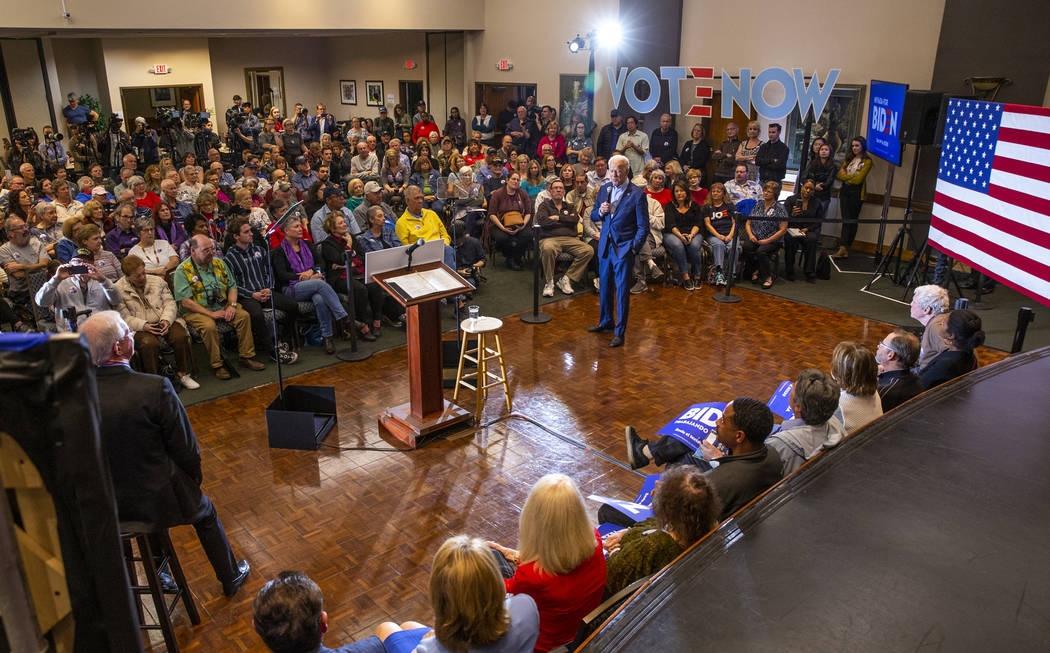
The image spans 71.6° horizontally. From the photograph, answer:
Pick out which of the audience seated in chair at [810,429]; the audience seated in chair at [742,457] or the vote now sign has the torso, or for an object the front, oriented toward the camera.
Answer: the vote now sign

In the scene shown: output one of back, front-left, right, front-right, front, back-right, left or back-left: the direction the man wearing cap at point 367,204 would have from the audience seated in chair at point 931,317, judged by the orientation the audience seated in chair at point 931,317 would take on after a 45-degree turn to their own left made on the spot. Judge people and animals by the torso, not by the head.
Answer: front-right

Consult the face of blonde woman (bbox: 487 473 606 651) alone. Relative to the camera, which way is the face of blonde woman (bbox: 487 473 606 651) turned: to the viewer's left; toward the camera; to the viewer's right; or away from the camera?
away from the camera

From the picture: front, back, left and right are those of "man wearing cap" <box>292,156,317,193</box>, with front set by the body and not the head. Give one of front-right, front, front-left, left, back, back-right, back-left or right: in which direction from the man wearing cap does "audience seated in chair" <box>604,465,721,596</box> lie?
front-right

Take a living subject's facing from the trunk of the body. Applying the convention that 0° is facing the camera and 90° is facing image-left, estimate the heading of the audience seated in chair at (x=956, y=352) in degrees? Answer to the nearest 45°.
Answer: approximately 135°

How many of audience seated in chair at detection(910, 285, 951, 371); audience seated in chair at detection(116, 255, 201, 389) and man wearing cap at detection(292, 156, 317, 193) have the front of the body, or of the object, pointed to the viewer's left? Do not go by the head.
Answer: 1

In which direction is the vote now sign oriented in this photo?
toward the camera

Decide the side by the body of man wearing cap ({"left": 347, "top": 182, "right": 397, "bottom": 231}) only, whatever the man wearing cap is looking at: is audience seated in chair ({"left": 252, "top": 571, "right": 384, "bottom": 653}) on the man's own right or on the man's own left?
on the man's own right

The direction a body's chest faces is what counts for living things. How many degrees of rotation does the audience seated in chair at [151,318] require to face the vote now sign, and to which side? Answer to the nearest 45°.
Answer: approximately 45° to their left

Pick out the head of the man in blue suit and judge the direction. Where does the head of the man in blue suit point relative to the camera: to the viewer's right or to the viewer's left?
to the viewer's left

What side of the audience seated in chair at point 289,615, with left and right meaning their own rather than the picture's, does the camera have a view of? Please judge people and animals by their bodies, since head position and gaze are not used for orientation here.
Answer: back

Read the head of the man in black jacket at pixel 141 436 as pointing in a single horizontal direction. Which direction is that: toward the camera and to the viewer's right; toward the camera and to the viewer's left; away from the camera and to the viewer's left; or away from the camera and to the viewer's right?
away from the camera and to the viewer's right

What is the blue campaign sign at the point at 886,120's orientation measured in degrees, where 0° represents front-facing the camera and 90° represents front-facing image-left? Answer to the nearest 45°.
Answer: approximately 45°

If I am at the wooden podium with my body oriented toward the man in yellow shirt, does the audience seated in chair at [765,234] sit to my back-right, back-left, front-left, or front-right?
front-right

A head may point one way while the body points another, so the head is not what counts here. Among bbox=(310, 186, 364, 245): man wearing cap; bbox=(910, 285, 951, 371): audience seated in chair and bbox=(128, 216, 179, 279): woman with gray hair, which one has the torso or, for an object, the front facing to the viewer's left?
the audience seated in chair

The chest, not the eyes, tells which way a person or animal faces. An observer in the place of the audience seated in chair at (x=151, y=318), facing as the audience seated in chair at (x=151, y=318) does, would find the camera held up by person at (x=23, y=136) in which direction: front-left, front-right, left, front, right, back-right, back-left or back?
back-left

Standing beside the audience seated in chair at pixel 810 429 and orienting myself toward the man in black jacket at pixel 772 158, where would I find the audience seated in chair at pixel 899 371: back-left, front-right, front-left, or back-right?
front-right
